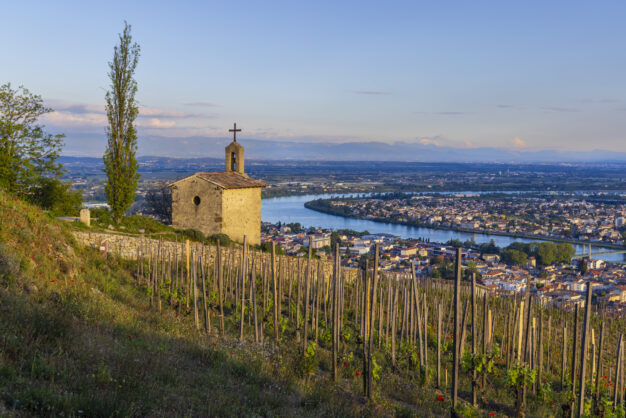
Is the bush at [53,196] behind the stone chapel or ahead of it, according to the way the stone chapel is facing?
behind

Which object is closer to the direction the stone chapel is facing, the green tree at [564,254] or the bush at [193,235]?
the green tree

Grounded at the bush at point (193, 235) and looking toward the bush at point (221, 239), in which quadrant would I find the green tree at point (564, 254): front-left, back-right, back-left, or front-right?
front-left

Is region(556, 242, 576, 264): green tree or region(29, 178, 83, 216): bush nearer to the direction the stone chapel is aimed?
the green tree

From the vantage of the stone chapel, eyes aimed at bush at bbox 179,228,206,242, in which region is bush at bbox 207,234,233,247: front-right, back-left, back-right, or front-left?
front-left

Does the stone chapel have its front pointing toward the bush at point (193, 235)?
no

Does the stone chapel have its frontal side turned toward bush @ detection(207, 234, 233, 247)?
no
